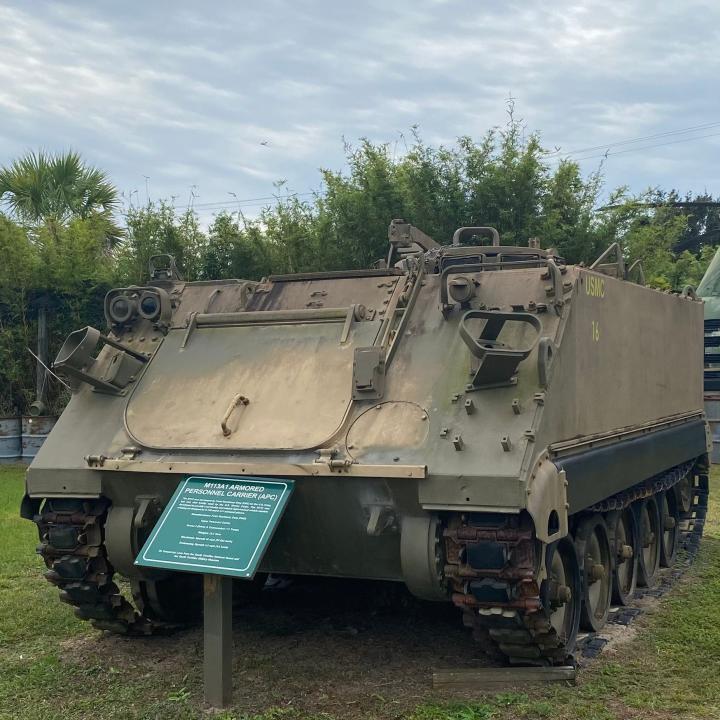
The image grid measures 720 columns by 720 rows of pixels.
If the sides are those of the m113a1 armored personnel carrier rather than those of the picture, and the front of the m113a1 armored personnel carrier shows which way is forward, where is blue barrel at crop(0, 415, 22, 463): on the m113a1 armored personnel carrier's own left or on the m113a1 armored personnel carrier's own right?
on the m113a1 armored personnel carrier's own right

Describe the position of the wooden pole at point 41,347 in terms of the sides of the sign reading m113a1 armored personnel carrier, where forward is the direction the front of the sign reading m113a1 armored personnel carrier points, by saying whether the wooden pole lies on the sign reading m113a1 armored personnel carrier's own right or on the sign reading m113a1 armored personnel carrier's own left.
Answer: on the sign reading m113a1 armored personnel carrier's own right

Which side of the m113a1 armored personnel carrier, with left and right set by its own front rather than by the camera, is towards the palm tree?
right

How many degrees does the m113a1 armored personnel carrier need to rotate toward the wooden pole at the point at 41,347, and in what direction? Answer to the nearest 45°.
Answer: approximately 90° to its right

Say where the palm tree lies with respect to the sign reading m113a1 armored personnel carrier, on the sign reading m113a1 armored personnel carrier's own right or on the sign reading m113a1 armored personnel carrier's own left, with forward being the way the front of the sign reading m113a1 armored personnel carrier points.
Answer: on the sign reading m113a1 armored personnel carrier's own right

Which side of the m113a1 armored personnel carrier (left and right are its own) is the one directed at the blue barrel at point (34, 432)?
right

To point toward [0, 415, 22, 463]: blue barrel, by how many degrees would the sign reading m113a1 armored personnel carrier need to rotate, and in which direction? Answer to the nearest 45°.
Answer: approximately 135° to its right

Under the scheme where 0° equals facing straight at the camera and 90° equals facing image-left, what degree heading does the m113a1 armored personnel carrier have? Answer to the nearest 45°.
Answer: approximately 45°

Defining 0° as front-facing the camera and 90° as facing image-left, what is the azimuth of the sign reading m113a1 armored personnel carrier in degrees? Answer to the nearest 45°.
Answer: approximately 45°
